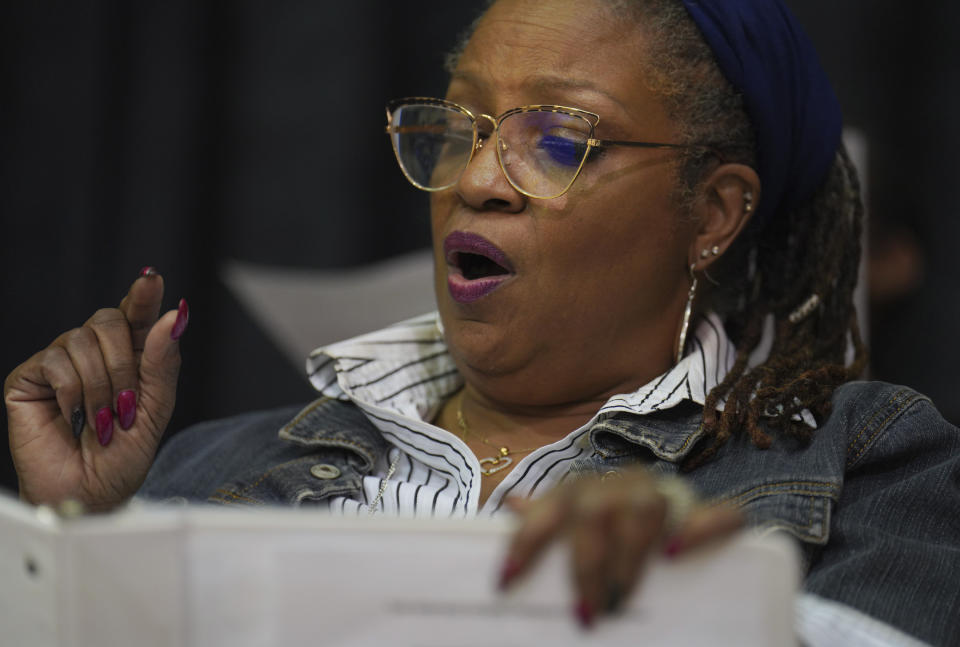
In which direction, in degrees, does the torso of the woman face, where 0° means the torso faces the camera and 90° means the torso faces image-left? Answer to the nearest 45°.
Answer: approximately 45°

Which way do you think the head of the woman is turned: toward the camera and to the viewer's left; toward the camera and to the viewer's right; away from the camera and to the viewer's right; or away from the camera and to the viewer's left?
toward the camera and to the viewer's left
